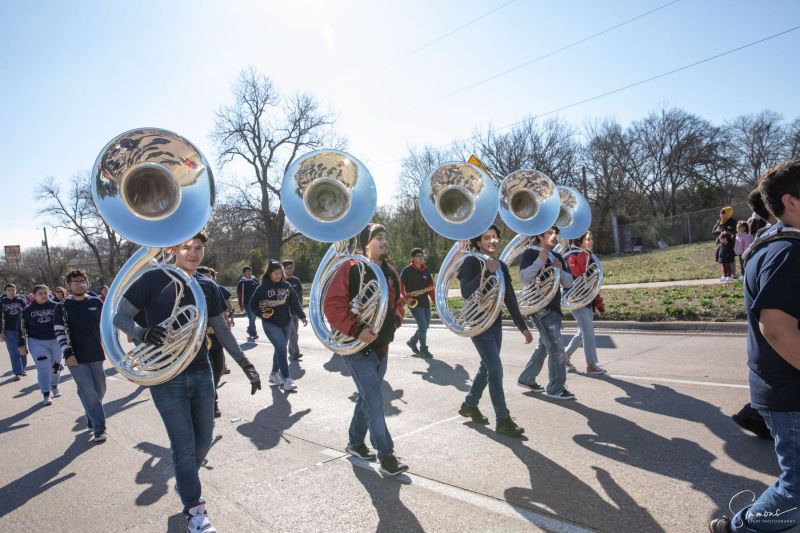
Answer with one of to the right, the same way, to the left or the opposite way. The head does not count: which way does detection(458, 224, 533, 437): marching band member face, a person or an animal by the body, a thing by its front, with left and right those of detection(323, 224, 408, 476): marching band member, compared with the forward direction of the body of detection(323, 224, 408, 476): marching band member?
the same way

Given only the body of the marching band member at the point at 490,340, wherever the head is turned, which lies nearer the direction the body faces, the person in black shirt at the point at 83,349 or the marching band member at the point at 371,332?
the marching band member

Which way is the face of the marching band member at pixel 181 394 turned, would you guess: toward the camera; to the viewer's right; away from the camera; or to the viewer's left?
toward the camera

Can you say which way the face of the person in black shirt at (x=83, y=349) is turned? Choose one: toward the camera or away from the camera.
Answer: toward the camera

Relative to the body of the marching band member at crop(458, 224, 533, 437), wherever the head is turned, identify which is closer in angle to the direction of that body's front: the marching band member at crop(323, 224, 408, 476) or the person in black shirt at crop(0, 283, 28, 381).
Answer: the marching band member

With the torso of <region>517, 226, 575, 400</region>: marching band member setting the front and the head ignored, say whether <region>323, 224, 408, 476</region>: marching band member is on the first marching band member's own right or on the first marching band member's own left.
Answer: on the first marching band member's own right

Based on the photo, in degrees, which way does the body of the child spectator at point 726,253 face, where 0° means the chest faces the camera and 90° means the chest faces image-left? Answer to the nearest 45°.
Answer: approximately 45°

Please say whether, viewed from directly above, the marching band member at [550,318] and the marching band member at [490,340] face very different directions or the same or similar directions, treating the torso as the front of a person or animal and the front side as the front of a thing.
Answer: same or similar directions

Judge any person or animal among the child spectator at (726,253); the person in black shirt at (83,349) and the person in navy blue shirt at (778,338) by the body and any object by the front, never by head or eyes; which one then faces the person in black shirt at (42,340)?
the child spectator

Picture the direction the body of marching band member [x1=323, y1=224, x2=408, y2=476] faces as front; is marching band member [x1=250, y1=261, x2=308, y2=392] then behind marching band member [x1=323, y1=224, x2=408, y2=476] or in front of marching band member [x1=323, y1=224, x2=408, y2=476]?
behind

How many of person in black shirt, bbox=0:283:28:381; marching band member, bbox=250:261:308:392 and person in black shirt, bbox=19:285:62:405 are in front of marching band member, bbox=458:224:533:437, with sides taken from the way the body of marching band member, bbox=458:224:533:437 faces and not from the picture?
0

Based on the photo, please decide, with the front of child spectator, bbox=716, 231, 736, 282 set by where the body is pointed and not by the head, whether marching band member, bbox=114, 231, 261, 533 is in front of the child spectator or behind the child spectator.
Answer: in front

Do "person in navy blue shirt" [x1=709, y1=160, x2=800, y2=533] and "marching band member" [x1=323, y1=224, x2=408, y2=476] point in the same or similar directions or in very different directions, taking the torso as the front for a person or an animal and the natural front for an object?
same or similar directions
